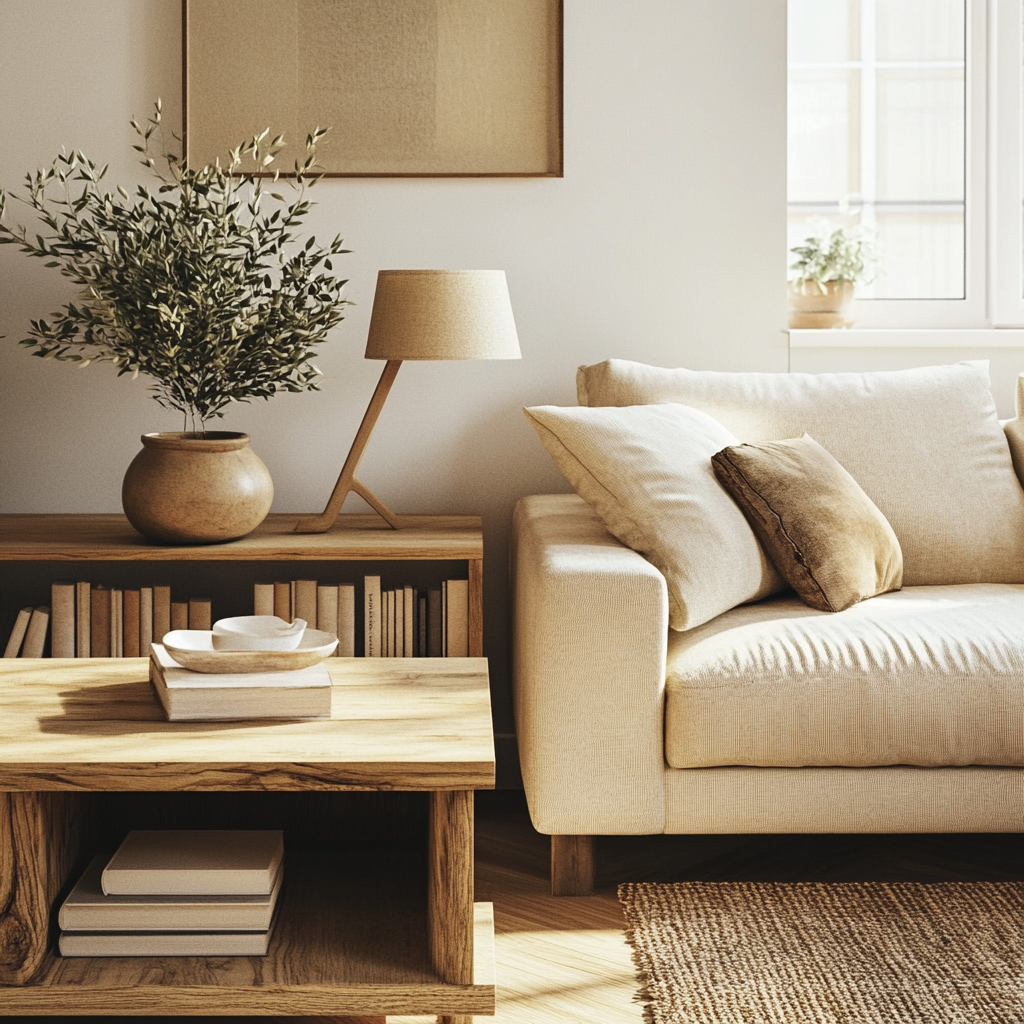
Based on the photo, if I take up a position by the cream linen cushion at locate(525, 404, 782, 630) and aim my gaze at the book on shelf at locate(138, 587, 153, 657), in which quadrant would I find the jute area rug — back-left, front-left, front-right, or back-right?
back-left

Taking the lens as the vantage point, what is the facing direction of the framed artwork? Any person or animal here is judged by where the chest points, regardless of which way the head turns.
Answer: facing the viewer

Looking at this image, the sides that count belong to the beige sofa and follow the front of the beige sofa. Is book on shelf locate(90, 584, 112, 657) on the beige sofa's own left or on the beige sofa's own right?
on the beige sofa's own right

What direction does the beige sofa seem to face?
toward the camera

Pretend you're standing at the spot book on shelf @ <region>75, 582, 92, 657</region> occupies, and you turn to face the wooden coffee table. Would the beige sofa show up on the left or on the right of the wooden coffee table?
left

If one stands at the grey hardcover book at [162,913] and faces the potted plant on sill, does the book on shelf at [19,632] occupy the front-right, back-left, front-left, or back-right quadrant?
front-left

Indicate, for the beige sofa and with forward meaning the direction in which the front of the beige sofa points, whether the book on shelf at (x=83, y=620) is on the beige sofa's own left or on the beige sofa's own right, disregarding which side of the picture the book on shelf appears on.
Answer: on the beige sofa's own right

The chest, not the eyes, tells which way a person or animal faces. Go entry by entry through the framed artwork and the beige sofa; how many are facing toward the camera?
2

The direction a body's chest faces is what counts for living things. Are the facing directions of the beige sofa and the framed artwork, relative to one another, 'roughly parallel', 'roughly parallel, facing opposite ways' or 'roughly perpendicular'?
roughly parallel

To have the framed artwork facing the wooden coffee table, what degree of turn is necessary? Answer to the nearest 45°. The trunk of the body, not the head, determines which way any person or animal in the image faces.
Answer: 0° — it already faces it
